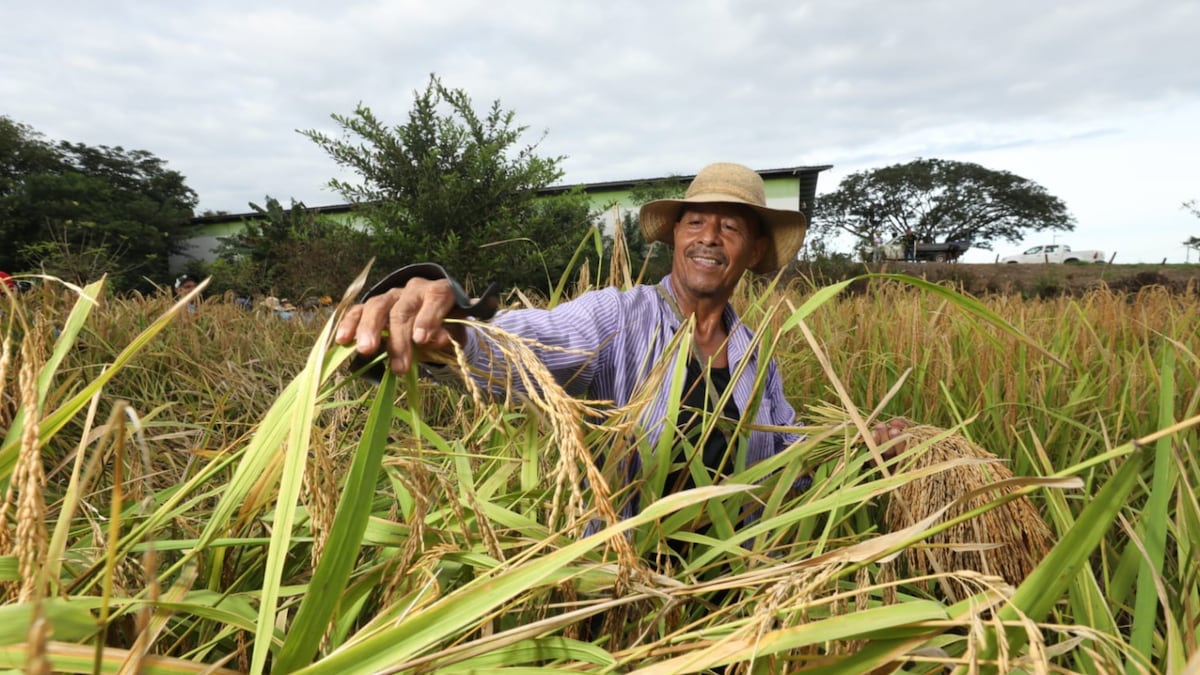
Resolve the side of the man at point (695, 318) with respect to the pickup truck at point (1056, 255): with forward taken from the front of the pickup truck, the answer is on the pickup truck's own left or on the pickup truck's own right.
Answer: on the pickup truck's own left

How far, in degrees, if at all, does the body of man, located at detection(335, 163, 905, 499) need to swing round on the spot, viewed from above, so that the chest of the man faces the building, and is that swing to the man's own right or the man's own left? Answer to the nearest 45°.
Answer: approximately 180°

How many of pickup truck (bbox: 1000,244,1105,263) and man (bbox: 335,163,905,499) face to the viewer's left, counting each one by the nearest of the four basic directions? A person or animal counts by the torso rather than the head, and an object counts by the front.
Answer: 1

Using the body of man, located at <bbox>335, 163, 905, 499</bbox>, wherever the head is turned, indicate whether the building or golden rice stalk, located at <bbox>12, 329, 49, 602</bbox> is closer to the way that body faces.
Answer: the golden rice stalk

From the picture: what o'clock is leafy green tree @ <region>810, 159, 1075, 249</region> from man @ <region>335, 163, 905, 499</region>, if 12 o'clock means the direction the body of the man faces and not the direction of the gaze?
The leafy green tree is roughly at 7 o'clock from the man.

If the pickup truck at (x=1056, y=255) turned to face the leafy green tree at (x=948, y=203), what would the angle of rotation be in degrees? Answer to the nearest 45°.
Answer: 0° — it already faces it

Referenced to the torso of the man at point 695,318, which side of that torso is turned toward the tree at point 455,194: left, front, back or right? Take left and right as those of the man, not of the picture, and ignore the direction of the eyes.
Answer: back

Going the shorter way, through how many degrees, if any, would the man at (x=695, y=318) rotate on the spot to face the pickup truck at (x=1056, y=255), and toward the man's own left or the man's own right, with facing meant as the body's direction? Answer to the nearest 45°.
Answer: approximately 135° to the man's own left

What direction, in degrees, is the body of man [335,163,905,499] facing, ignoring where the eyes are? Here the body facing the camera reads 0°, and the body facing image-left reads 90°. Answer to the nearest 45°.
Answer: approximately 0°

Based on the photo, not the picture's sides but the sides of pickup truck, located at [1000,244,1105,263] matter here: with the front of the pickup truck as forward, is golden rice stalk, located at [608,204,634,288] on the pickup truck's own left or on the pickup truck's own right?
on the pickup truck's own left

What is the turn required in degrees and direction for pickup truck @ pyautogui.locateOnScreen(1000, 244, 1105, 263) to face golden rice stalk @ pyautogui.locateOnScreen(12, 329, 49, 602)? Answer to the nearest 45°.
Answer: approximately 90° to its left

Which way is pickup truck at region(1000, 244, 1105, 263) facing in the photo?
to the viewer's left

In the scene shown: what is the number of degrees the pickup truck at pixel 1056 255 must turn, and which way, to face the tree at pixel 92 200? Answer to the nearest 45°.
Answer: approximately 45° to its left
